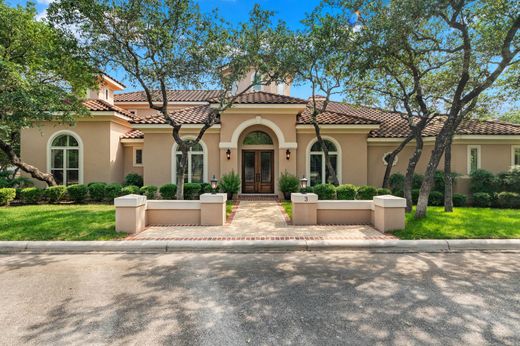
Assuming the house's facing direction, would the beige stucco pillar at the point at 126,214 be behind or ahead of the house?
ahead

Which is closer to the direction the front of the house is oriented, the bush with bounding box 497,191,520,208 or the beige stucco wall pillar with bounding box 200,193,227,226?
the beige stucco wall pillar

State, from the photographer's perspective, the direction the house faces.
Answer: facing the viewer

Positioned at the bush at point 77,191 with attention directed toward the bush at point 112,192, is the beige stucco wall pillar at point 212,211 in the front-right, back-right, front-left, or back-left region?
front-right

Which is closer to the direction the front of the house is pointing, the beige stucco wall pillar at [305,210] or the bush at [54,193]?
the beige stucco wall pillar

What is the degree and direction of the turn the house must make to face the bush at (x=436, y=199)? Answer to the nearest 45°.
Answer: approximately 90° to its left

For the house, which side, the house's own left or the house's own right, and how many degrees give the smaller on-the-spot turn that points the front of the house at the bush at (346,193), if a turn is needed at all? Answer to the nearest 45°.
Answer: approximately 45° to the house's own left

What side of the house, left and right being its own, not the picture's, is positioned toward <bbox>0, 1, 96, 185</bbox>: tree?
right

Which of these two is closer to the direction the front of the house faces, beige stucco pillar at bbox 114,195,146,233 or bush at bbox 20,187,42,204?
the beige stucco pillar

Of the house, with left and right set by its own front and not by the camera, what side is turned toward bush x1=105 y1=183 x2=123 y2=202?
right

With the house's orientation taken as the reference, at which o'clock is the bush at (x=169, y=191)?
The bush is roughly at 2 o'clock from the house.
